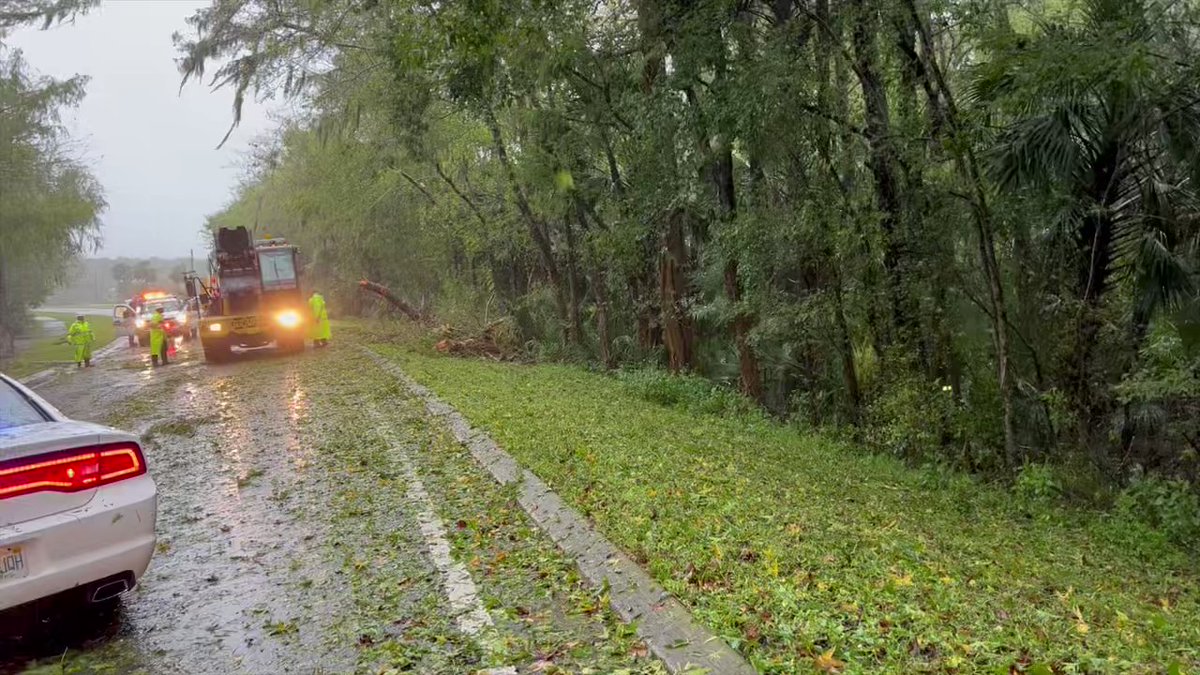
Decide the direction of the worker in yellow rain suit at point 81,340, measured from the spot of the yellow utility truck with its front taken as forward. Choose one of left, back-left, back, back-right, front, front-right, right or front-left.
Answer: back-right

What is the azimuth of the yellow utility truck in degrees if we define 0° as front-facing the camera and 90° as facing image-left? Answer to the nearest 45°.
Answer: approximately 0°

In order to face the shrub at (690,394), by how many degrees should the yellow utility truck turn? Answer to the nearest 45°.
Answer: approximately 45° to its left

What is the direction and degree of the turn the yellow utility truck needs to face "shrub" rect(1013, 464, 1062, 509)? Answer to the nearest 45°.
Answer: approximately 45° to its left

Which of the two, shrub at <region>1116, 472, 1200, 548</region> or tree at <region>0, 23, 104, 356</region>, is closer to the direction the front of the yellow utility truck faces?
the shrub

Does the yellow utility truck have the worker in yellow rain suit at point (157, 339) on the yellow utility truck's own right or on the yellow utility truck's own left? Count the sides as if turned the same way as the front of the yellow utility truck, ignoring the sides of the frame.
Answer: on the yellow utility truck's own right

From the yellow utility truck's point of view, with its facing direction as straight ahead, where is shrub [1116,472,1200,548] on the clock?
The shrub is roughly at 11 o'clock from the yellow utility truck.

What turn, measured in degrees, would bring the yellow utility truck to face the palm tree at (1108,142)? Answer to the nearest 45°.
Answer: approximately 45° to its left

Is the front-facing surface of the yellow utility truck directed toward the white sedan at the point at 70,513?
yes
